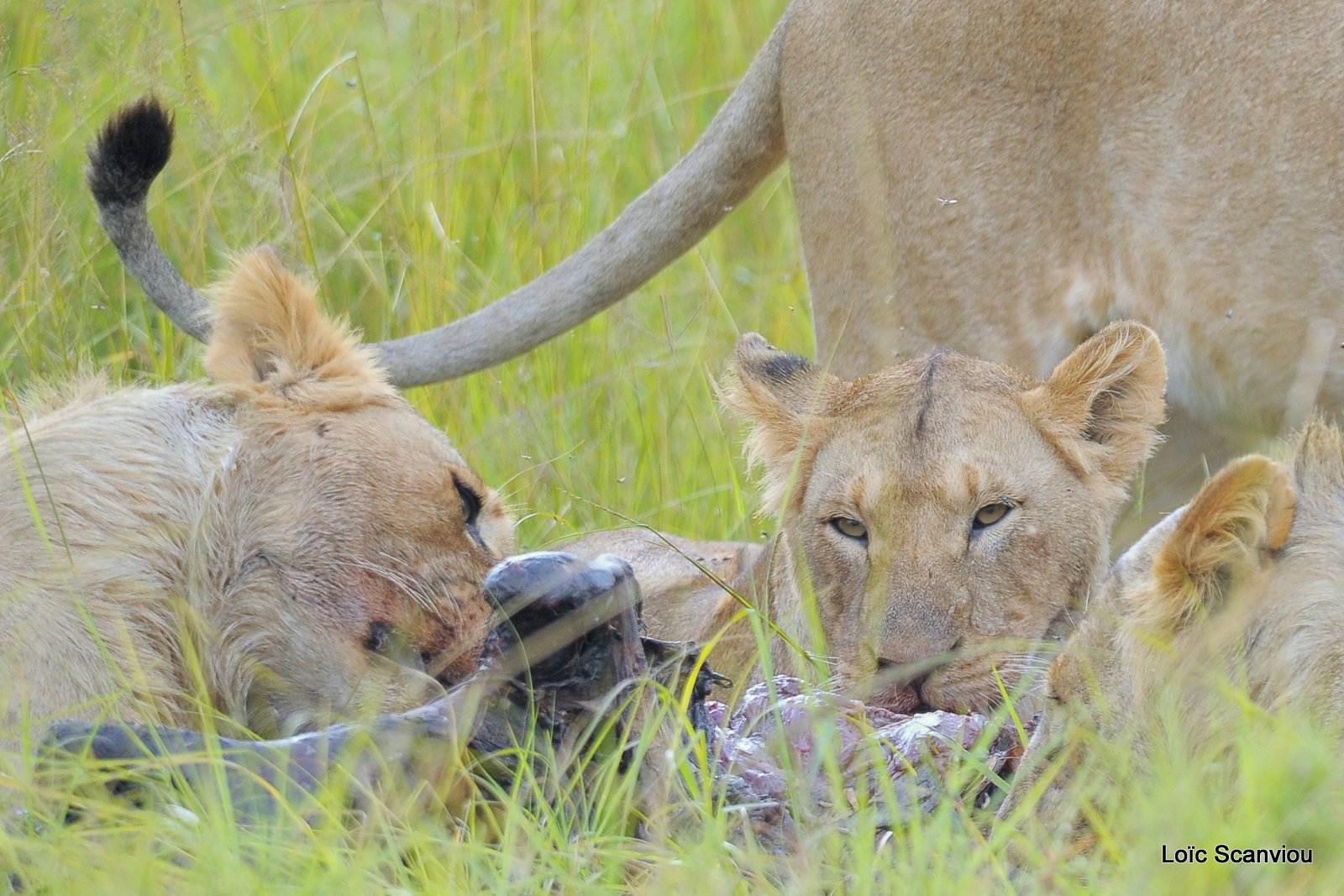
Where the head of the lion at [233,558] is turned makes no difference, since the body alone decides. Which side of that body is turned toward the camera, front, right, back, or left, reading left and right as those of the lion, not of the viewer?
right

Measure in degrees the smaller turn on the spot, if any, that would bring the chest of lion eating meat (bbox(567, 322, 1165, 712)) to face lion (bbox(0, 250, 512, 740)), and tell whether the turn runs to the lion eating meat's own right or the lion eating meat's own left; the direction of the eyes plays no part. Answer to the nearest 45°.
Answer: approximately 45° to the lion eating meat's own right

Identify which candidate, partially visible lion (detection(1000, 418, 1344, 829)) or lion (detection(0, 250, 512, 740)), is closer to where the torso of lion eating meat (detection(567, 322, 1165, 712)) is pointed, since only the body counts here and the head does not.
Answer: the partially visible lion

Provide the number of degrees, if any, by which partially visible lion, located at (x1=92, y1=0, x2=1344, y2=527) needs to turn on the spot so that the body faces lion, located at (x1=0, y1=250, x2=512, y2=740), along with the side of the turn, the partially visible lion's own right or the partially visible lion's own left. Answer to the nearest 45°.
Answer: approximately 135° to the partially visible lion's own right

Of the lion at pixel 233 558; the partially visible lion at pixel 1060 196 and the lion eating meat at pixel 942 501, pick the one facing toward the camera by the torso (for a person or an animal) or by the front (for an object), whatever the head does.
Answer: the lion eating meat

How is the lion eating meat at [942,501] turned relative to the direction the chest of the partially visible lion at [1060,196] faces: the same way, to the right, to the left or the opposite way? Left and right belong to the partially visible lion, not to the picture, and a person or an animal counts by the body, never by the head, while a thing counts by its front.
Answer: to the right

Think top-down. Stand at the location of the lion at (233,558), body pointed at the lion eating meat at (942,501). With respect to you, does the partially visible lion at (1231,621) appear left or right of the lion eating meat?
right

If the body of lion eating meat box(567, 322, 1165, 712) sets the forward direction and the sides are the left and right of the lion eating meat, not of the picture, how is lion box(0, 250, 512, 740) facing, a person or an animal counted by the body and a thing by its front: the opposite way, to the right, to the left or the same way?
to the left

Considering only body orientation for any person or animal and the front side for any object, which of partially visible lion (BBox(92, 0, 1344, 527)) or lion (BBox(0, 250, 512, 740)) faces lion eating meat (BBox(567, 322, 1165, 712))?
the lion (BBox(0, 250, 512, 740))

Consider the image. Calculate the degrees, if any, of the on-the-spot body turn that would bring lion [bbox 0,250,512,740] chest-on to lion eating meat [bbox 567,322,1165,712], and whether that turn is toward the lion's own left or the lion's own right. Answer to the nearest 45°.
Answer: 0° — it already faces it

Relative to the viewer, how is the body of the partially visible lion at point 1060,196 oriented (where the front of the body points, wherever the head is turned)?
to the viewer's right

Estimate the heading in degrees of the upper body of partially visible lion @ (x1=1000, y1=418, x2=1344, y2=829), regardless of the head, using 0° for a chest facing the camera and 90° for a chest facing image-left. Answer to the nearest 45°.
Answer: approximately 90°
